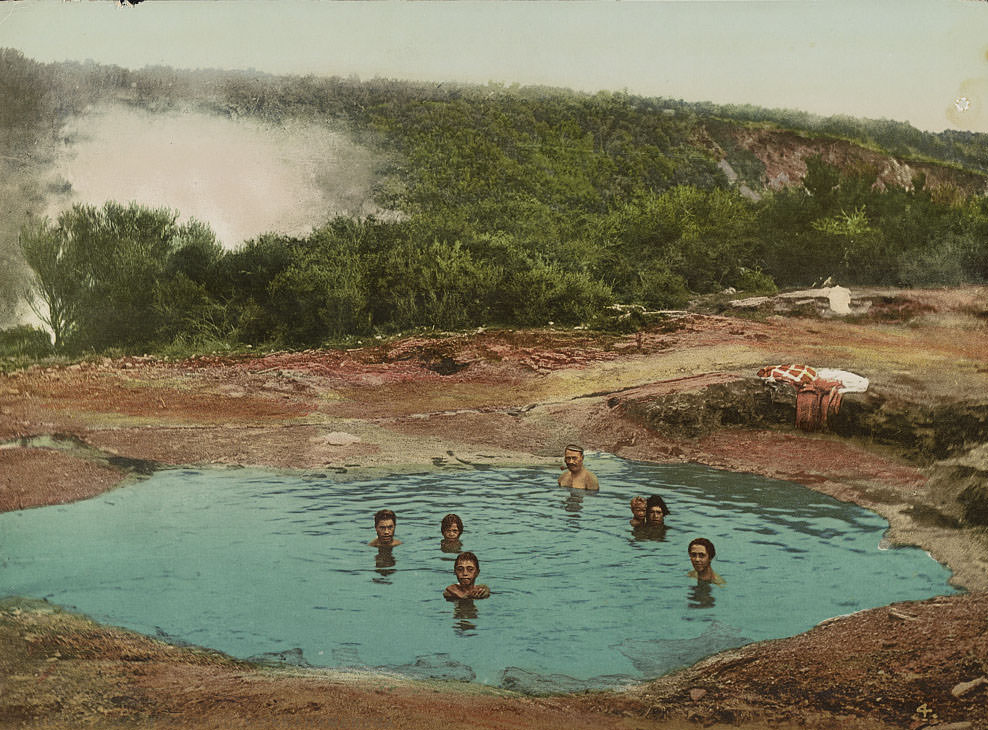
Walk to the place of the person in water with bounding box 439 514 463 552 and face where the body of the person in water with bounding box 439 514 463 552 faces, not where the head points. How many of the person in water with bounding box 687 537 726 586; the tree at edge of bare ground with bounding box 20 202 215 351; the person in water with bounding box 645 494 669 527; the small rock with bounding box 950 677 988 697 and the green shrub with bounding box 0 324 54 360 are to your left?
3

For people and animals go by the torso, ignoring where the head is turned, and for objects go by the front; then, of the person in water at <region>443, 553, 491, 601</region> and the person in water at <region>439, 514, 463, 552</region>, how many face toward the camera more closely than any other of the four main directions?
2

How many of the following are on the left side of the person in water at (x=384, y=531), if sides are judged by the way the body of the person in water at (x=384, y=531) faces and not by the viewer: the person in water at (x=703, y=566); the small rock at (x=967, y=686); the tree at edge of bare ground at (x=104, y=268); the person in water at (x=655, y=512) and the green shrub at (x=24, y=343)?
3

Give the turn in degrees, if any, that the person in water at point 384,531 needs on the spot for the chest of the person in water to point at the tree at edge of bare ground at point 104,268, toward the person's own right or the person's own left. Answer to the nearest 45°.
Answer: approximately 135° to the person's own right

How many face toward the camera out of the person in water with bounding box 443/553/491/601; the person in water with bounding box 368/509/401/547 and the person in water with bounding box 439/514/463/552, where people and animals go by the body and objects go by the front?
3

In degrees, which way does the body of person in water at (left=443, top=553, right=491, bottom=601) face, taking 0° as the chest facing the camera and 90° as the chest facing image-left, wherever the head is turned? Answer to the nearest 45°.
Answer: approximately 0°

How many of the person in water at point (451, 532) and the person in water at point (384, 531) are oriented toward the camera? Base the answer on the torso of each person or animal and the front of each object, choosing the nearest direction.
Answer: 2

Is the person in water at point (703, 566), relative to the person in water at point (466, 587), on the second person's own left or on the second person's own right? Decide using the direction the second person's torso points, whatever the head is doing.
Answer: on the second person's own left

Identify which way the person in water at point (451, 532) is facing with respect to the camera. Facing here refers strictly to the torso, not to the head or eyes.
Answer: toward the camera

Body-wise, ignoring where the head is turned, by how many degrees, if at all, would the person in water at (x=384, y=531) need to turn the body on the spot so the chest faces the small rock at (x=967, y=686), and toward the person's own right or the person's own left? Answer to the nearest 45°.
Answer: approximately 90° to the person's own left
